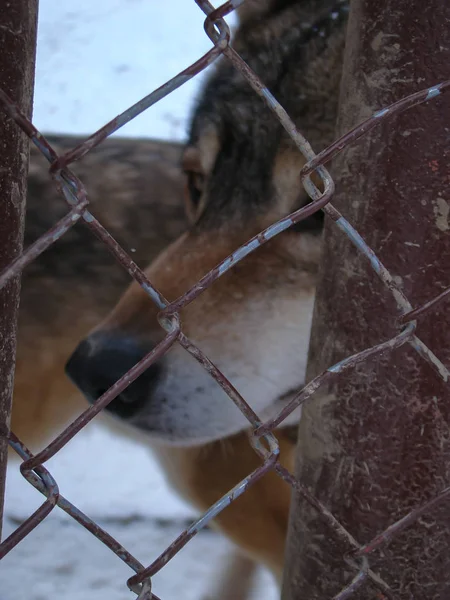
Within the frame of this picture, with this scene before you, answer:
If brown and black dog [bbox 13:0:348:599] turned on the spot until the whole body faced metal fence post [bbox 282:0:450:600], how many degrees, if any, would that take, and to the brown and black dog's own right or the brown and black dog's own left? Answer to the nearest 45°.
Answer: approximately 45° to the brown and black dog's own left

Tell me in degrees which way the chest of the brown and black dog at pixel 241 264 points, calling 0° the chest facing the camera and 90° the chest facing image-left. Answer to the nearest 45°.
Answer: approximately 45°

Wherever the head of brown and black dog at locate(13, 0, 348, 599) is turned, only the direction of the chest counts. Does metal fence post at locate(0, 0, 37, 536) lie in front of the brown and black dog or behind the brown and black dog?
in front
